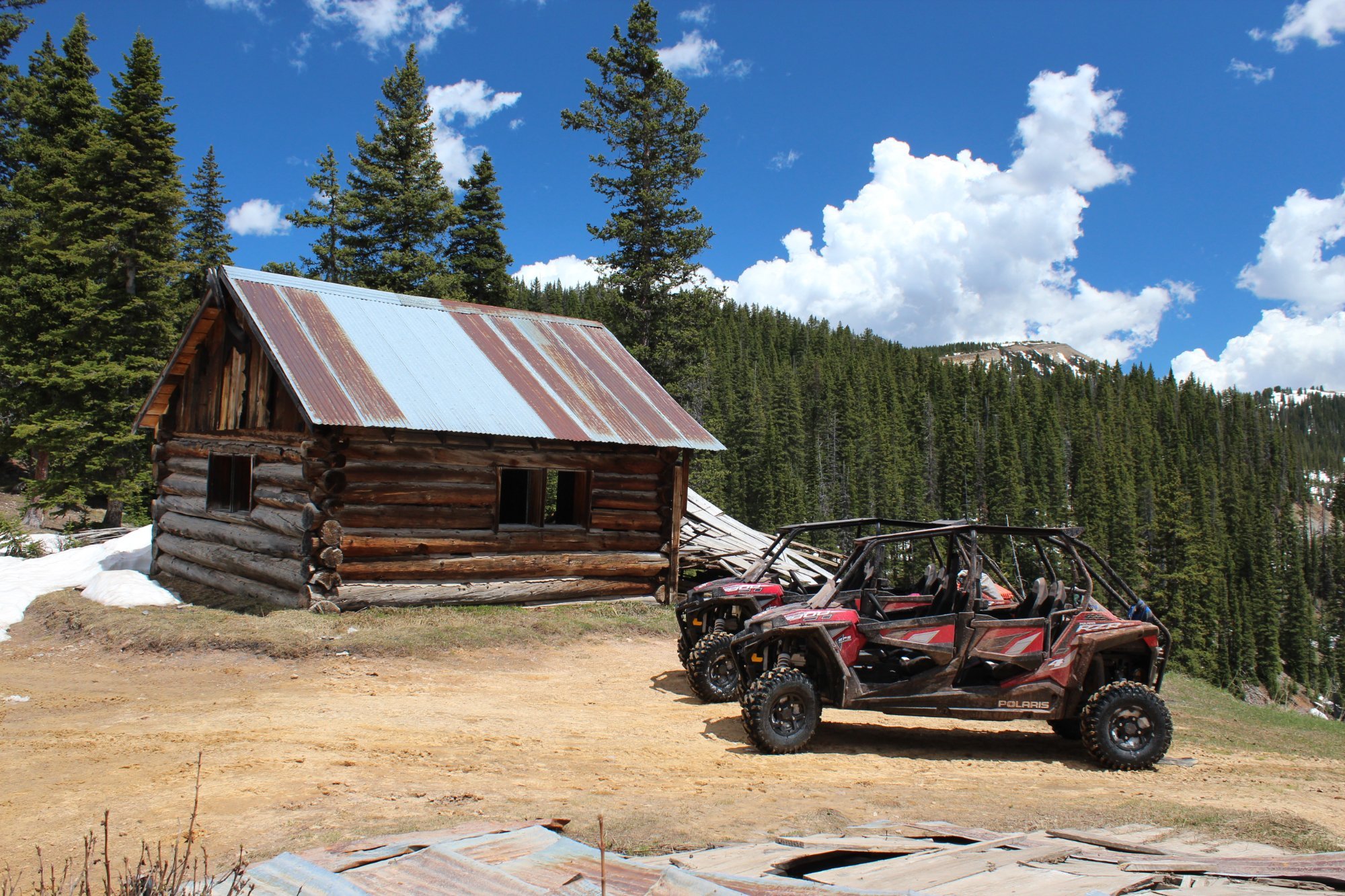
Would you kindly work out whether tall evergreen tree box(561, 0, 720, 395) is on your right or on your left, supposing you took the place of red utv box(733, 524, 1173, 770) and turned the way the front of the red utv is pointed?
on your right

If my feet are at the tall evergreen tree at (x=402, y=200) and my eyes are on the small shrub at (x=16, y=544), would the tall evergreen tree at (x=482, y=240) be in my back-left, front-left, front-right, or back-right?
back-left

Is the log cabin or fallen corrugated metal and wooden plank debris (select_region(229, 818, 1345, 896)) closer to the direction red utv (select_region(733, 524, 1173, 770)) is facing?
the log cabin

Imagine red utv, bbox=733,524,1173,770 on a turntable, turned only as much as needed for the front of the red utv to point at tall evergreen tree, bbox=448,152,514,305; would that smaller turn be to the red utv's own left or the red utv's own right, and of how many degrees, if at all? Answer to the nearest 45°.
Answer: approximately 45° to the red utv's own right

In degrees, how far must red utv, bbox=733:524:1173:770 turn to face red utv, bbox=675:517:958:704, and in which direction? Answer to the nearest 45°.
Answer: approximately 45° to its right

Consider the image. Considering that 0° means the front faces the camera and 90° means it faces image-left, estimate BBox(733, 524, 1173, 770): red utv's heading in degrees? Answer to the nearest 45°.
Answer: approximately 90°

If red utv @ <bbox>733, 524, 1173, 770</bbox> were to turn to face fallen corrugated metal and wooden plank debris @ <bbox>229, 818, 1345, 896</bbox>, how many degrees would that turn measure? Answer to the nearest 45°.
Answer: approximately 90° to its left

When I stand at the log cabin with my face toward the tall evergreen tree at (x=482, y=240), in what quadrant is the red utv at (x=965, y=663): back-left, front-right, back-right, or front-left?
back-right
